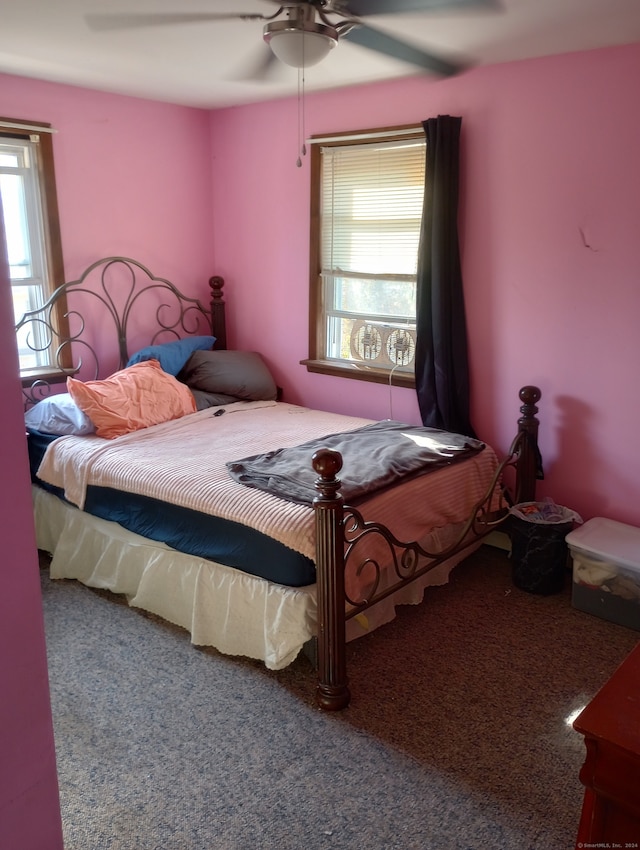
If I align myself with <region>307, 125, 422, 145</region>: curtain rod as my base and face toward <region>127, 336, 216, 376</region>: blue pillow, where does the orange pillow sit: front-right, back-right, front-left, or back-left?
front-left

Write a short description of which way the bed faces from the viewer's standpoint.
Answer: facing the viewer and to the right of the viewer

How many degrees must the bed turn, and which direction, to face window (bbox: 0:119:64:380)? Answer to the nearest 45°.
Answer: approximately 180°

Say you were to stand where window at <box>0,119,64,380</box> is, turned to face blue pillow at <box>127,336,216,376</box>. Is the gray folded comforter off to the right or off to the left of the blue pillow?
right

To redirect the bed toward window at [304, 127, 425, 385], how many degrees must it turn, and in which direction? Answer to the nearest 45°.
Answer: approximately 90° to its left

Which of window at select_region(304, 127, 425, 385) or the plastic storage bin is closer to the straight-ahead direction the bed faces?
the plastic storage bin

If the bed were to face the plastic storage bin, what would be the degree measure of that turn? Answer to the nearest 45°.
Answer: approximately 45° to its left
